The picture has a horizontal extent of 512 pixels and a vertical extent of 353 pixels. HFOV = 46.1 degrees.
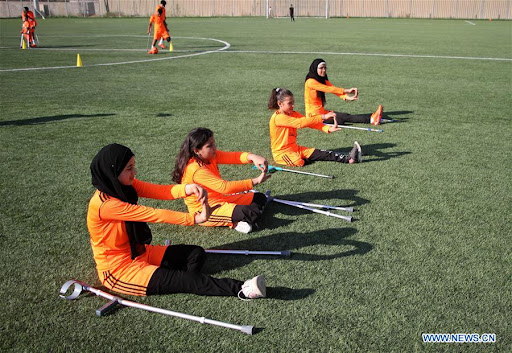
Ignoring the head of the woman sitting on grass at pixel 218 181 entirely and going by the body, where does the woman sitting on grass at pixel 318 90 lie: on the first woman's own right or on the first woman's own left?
on the first woman's own left

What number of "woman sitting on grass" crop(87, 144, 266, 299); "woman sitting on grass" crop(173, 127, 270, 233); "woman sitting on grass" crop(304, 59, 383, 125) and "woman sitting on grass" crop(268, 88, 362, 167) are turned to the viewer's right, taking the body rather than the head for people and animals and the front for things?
4

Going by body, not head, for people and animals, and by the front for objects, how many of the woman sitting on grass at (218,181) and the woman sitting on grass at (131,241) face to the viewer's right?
2

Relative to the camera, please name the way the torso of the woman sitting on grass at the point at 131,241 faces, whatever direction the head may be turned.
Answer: to the viewer's right

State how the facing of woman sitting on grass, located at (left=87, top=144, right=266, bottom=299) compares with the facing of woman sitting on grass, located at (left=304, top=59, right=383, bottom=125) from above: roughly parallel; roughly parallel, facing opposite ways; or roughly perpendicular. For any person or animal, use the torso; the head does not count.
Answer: roughly parallel

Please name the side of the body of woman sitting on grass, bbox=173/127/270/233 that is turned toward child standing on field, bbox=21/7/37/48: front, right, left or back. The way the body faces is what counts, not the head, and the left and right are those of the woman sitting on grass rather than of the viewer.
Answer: left

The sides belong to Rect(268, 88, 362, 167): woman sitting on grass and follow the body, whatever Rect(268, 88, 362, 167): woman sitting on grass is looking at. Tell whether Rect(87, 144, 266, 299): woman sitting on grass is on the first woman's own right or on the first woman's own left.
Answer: on the first woman's own right

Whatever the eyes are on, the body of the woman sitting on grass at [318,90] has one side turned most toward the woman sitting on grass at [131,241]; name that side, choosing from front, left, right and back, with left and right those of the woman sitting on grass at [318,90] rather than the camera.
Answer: right

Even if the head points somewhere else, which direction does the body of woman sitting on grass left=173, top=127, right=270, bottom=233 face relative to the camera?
to the viewer's right

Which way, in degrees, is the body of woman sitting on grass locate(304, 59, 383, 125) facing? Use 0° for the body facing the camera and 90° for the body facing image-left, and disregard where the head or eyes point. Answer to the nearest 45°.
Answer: approximately 270°

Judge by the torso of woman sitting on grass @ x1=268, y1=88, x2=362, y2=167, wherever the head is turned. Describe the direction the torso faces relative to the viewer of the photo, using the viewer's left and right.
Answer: facing to the right of the viewer

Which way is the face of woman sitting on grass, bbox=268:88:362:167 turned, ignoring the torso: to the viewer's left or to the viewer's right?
to the viewer's right

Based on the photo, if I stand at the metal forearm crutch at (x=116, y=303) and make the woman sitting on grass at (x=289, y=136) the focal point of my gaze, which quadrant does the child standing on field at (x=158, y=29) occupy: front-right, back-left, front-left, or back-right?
front-left
